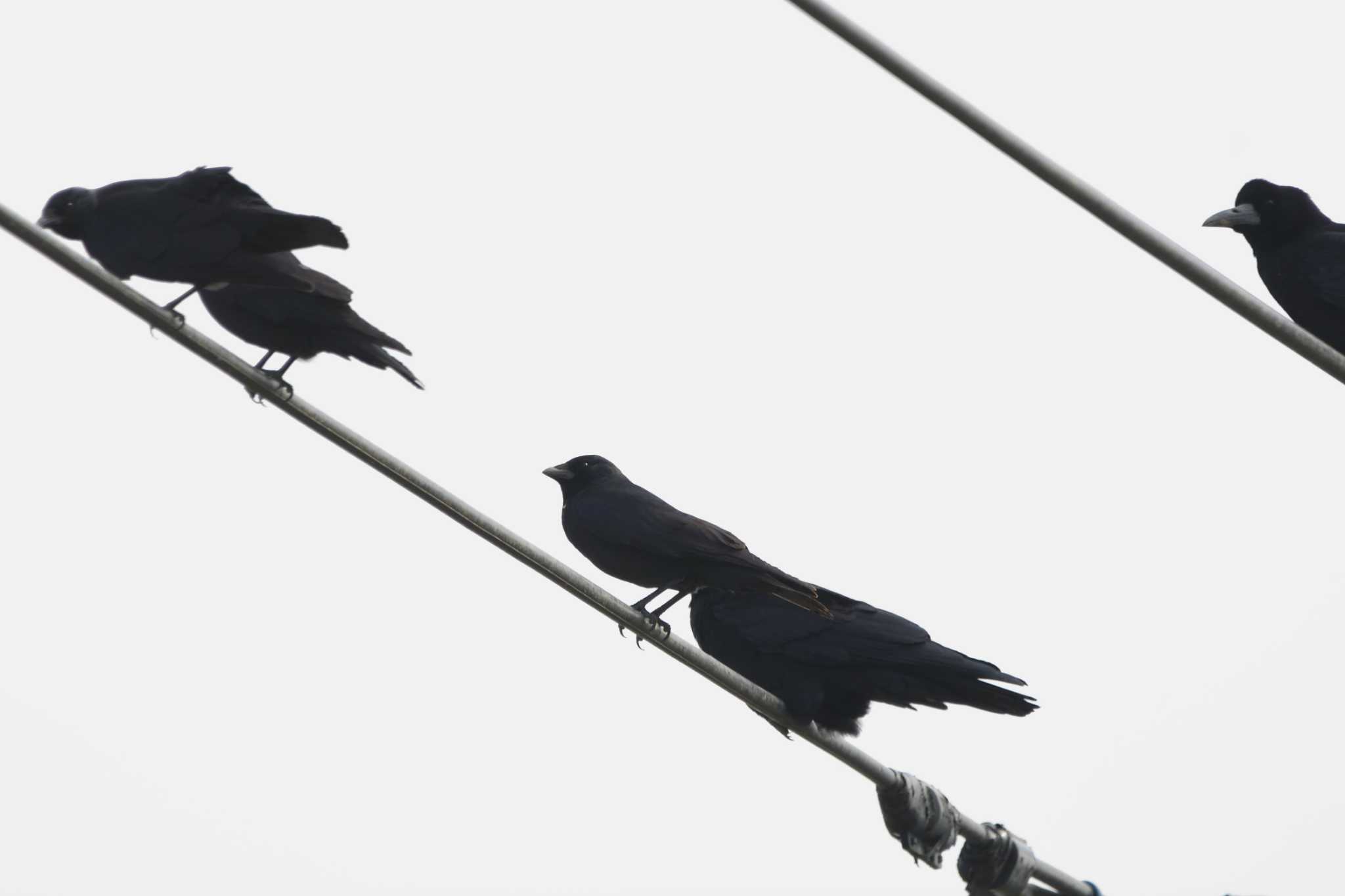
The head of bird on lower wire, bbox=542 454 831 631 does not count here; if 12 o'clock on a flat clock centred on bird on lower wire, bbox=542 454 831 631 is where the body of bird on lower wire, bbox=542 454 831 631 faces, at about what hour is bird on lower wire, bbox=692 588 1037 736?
bird on lower wire, bbox=692 588 1037 736 is roughly at 6 o'clock from bird on lower wire, bbox=542 454 831 631.

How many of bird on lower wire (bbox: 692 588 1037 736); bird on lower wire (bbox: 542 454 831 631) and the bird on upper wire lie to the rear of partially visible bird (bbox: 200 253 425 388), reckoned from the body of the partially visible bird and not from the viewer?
3

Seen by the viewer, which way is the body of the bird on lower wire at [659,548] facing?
to the viewer's left

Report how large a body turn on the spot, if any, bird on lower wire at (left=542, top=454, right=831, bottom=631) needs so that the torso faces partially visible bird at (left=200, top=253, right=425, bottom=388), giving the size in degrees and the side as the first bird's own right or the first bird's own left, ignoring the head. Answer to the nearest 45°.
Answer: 0° — it already faces it

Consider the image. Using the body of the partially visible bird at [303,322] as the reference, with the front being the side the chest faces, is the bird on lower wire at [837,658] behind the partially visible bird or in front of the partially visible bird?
behind

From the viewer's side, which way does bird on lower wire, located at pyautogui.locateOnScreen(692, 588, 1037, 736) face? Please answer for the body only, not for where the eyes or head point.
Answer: to the viewer's left

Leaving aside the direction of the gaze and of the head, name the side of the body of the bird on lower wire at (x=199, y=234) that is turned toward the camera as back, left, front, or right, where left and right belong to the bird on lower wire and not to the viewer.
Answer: left

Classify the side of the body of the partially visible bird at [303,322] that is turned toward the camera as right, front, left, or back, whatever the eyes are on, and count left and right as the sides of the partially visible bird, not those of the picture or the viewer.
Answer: left

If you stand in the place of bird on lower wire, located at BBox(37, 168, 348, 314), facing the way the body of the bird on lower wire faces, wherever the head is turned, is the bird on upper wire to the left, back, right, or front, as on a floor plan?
back

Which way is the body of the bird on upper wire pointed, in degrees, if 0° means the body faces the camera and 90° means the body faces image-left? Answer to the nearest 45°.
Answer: approximately 90°
